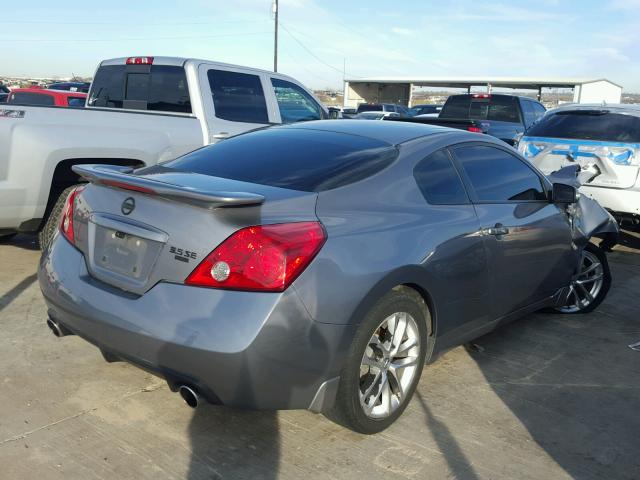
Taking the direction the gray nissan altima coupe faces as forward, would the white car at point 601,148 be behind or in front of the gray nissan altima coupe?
in front

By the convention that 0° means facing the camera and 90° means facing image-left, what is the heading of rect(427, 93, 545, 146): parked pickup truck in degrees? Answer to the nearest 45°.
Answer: approximately 225°

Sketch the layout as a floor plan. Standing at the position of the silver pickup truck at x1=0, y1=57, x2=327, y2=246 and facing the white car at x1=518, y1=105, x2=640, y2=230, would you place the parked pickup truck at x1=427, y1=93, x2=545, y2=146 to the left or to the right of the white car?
left

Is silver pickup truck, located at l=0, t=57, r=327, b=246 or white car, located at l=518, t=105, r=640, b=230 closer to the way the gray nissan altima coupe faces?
the white car

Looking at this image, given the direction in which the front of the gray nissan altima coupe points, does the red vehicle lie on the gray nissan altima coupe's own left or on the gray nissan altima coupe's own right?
on the gray nissan altima coupe's own left

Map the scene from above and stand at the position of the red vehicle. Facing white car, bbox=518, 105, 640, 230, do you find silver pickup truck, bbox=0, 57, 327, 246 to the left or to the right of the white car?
right
